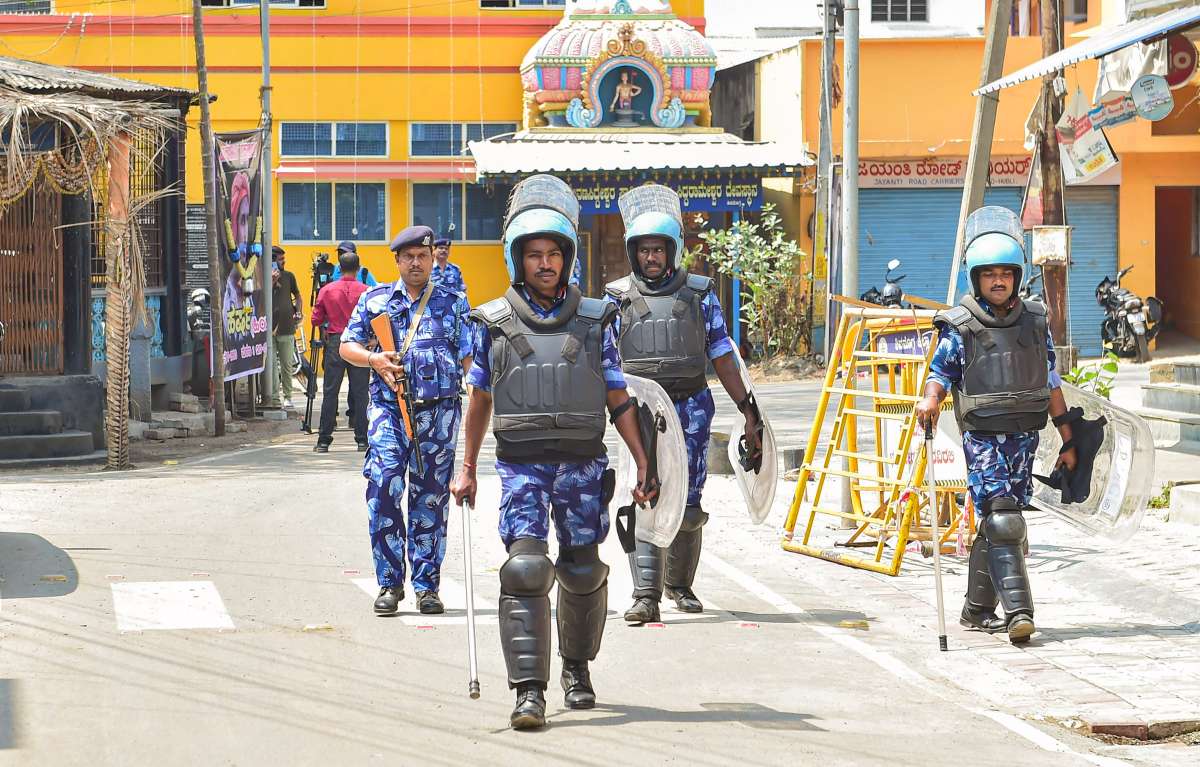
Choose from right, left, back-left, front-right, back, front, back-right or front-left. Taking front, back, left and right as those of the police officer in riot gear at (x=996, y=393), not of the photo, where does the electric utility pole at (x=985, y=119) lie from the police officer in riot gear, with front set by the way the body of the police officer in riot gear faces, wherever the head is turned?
back

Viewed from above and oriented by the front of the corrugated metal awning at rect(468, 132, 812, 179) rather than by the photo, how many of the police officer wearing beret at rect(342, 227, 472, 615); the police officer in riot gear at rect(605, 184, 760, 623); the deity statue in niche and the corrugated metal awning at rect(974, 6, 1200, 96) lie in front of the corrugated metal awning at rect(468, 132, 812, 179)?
3

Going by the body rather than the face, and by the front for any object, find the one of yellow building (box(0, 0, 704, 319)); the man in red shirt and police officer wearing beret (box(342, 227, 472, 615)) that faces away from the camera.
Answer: the man in red shirt

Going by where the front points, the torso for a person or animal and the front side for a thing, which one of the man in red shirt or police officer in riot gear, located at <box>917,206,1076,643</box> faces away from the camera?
the man in red shirt

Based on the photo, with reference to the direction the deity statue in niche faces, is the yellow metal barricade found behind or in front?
in front

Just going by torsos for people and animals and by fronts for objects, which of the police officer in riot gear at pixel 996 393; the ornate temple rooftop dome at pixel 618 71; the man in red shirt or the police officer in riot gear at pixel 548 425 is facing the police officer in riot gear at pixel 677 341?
the ornate temple rooftop dome

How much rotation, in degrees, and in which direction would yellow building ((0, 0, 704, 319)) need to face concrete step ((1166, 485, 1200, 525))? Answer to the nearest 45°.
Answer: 0° — it already faces it

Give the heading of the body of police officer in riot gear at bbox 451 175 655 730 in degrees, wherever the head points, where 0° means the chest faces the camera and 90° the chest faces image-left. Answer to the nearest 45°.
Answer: approximately 0°

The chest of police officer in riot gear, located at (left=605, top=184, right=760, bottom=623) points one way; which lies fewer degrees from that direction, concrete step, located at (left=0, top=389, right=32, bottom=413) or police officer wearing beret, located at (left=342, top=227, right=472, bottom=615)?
the police officer wearing beret

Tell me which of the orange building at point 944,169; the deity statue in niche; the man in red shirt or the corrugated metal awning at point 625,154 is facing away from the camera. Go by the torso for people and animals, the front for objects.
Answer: the man in red shirt

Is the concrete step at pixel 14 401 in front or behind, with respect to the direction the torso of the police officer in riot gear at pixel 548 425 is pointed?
behind

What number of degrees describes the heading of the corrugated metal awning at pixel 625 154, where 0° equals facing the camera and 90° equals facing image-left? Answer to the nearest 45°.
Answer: approximately 0°
